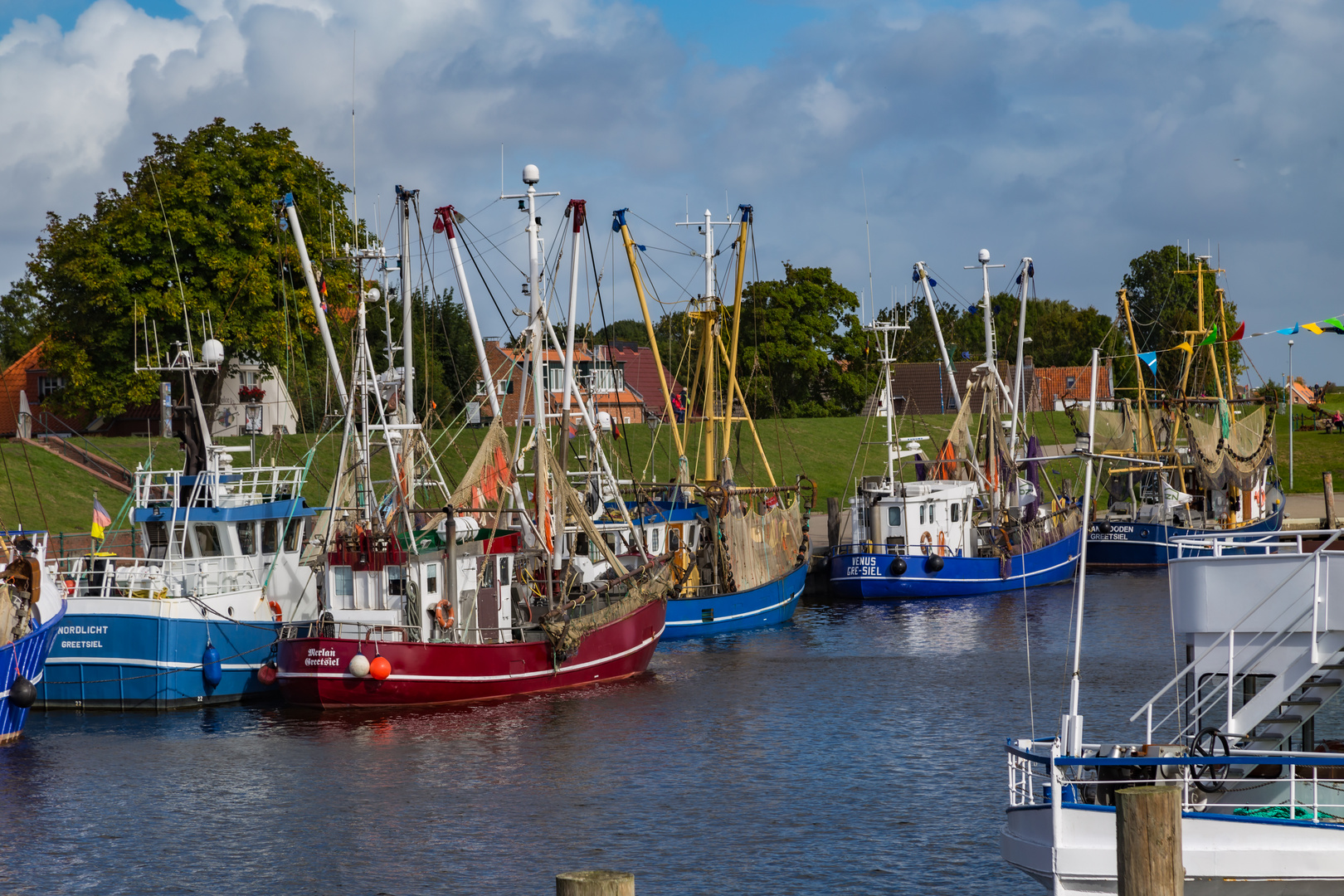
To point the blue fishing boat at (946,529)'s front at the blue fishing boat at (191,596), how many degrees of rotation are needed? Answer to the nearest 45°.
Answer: approximately 180°

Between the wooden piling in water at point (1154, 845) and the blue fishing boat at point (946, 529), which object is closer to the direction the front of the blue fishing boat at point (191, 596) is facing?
the blue fishing boat

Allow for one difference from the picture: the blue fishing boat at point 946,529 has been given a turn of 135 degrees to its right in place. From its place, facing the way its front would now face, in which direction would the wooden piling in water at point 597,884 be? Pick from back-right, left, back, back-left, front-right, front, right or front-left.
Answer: front

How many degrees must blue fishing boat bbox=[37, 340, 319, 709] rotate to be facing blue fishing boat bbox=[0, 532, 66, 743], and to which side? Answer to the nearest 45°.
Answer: approximately 180°

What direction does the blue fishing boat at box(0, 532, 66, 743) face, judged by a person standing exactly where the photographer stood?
facing away from the viewer and to the right of the viewer

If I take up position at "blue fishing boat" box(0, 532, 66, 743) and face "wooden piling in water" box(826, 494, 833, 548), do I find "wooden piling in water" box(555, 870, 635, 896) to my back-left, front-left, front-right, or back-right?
back-right

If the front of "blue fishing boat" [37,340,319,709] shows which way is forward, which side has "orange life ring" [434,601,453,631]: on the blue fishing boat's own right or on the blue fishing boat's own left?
on the blue fishing boat's own right

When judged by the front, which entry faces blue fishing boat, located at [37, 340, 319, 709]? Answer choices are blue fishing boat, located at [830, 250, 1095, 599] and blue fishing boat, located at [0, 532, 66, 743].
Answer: blue fishing boat, located at [0, 532, 66, 743]

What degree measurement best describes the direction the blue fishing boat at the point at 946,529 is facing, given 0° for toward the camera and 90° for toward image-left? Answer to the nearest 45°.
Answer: approximately 225°

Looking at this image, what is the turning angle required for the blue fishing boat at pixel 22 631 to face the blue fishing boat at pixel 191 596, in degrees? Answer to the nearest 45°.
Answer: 0° — it already faces it

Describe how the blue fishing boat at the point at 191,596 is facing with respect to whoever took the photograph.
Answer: facing away from the viewer and to the right of the viewer

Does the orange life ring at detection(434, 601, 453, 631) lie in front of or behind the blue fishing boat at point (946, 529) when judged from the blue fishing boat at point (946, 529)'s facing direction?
behind
